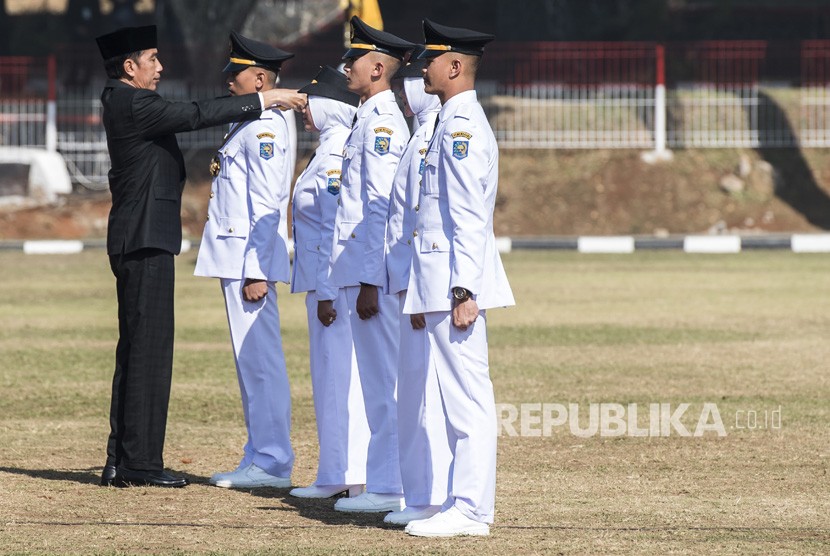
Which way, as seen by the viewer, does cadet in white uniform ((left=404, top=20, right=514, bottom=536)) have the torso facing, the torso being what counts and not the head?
to the viewer's left

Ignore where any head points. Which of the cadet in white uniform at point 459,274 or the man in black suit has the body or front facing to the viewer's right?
the man in black suit

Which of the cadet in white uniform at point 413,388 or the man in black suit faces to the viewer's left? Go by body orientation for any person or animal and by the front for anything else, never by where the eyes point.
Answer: the cadet in white uniform

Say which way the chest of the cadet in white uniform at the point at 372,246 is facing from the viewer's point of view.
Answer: to the viewer's left

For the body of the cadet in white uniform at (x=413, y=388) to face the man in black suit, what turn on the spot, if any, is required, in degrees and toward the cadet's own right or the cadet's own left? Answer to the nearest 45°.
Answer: approximately 45° to the cadet's own right

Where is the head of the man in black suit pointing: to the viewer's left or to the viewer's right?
to the viewer's right

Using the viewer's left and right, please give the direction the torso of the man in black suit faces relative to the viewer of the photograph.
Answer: facing to the right of the viewer

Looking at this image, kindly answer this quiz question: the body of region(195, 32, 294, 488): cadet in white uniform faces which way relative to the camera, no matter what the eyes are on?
to the viewer's left

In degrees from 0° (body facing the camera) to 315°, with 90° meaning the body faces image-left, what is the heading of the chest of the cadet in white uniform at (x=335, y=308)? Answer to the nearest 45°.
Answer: approximately 90°

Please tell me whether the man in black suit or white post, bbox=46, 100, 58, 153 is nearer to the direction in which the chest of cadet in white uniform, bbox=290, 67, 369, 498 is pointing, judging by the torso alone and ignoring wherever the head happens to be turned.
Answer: the man in black suit

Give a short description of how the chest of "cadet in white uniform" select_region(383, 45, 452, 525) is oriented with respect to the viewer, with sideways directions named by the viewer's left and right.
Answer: facing to the left of the viewer

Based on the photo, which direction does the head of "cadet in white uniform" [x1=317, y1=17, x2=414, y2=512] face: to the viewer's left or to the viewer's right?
to the viewer's left

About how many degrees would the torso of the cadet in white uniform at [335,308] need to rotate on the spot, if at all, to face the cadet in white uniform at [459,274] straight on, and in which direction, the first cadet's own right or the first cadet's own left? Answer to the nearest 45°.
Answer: approximately 135° to the first cadet's own left
